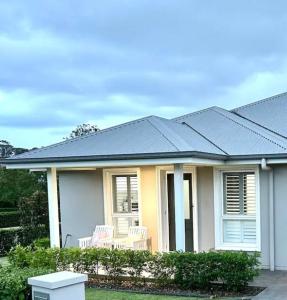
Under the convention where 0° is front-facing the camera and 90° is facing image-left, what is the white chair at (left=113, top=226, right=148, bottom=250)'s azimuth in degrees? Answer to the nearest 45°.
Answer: approximately 45°

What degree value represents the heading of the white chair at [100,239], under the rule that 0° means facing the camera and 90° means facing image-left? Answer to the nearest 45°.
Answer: approximately 45°

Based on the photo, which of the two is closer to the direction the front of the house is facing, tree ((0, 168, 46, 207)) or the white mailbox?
the white mailbox

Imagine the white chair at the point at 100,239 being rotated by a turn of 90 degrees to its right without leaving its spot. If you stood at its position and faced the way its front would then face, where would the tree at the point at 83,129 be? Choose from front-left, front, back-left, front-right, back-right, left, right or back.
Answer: front-right

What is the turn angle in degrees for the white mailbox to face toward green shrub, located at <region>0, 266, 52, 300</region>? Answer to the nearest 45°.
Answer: approximately 90° to its right

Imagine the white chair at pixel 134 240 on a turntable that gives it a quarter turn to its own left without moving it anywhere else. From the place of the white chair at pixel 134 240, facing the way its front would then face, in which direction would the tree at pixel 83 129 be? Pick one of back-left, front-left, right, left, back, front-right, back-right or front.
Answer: back-left

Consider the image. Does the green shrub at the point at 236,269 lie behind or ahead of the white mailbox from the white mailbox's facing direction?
behind

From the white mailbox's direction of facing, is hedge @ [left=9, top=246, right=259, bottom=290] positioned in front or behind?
behind
